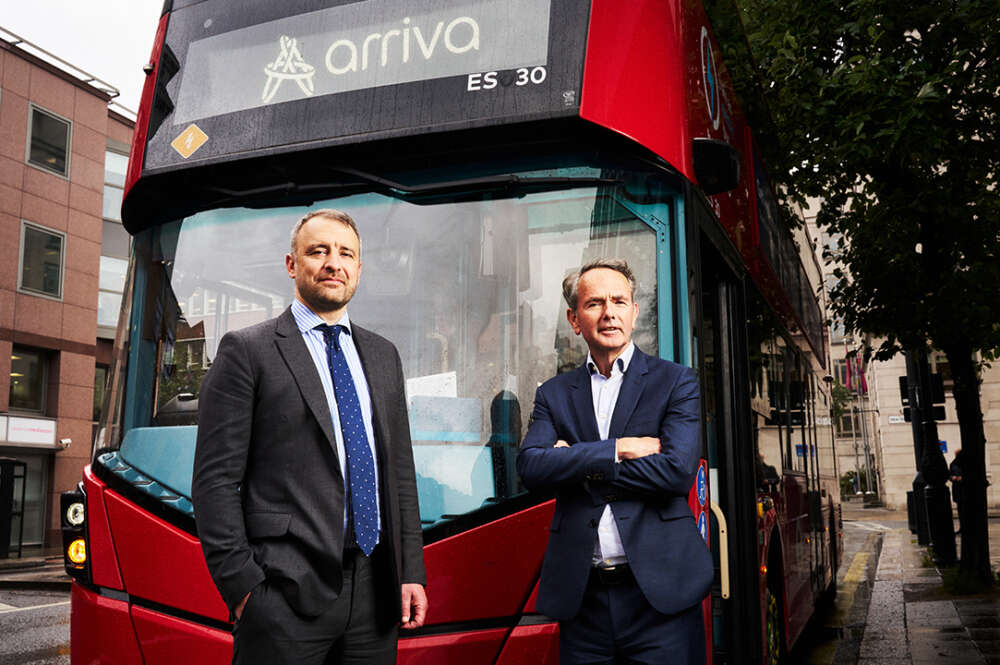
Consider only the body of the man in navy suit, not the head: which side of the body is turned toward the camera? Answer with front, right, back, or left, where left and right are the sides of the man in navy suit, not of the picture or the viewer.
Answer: front

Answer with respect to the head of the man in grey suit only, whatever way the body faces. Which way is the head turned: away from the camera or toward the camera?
toward the camera

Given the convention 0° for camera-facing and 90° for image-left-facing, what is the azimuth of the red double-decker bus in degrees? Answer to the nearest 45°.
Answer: approximately 45°

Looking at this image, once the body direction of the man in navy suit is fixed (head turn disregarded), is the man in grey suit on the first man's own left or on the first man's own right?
on the first man's own right

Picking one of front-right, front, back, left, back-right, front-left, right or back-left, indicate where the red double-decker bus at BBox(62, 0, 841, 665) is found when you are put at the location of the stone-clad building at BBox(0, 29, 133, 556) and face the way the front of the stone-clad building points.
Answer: front-right

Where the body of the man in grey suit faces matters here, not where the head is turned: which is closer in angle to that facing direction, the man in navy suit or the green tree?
the man in navy suit

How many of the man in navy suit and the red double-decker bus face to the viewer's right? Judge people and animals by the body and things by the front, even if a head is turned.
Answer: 0

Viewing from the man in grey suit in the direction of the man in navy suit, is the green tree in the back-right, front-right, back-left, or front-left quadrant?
front-left

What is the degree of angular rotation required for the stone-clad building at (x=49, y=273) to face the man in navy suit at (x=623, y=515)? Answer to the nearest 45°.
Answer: approximately 45° to its right

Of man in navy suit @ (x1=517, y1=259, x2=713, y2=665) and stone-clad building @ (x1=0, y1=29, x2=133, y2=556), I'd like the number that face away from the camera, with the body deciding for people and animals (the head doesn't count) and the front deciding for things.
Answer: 0

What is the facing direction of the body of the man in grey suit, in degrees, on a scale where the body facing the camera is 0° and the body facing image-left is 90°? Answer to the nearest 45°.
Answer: approximately 315°

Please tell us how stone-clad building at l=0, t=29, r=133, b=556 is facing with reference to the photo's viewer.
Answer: facing the viewer and to the right of the viewer

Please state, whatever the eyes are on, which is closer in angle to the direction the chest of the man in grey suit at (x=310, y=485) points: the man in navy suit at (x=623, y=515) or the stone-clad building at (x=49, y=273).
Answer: the man in navy suit

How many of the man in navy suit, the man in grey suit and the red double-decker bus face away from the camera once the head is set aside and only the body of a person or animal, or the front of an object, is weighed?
0

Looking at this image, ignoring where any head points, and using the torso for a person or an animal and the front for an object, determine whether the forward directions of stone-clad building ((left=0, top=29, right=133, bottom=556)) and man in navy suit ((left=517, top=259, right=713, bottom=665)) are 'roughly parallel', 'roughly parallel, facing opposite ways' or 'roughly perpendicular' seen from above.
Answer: roughly perpendicular

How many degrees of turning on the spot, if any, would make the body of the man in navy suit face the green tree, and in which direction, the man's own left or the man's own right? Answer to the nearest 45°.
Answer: approximately 135° to the man's own left

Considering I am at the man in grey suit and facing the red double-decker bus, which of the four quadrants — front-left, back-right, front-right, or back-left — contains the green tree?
front-right
